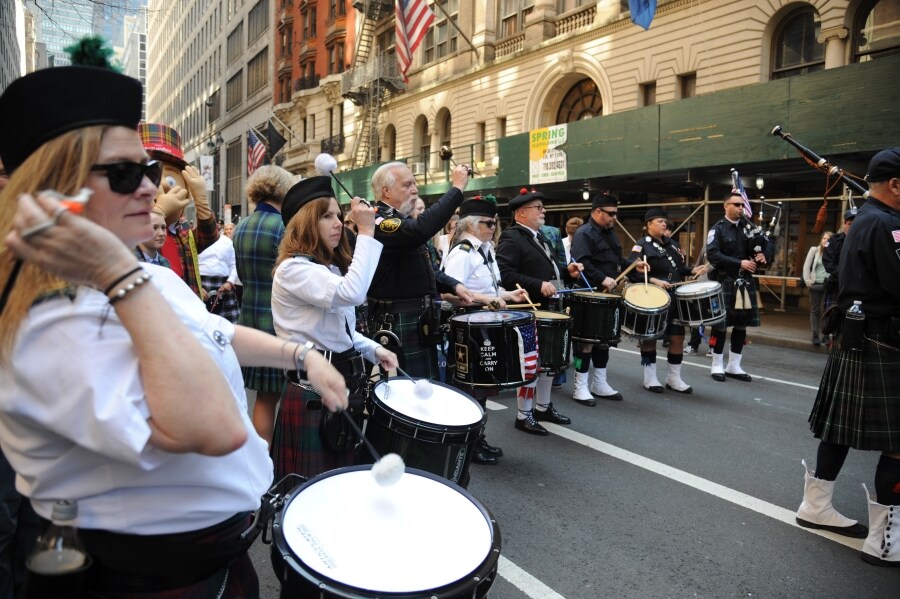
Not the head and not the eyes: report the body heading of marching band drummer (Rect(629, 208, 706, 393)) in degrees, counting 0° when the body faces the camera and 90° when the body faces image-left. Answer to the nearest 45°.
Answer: approximately 315°

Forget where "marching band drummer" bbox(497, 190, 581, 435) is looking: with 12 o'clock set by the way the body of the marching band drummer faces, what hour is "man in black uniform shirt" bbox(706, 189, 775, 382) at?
The man in black uniform shirt is roughly at 9 o'clock from the marching band drummer.

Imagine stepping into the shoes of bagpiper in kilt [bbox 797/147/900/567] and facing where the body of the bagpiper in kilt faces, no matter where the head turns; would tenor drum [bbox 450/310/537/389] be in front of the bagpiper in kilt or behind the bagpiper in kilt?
behind

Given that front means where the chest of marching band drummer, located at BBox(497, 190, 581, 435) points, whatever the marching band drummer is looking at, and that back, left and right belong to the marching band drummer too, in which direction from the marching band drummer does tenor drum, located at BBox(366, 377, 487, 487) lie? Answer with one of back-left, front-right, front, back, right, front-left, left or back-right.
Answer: front-right
